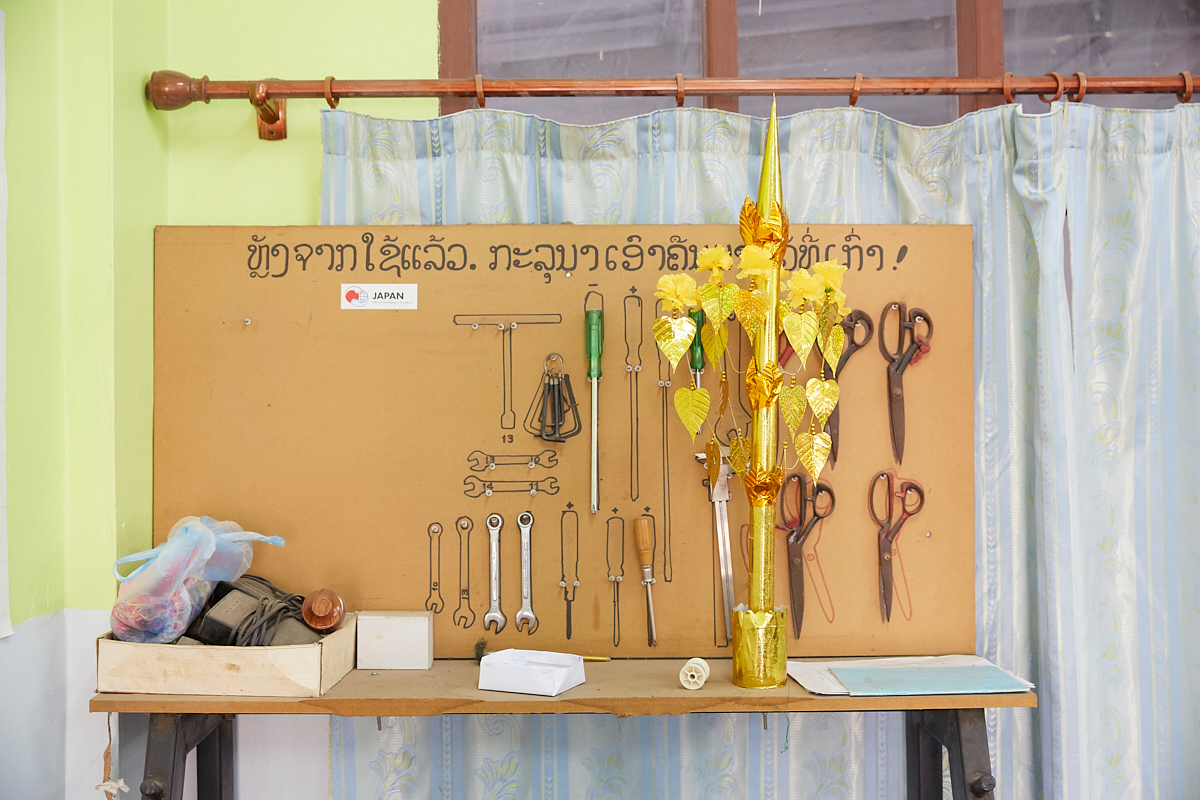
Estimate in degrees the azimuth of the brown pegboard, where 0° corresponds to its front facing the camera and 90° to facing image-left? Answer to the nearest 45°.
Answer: approximately 0°
